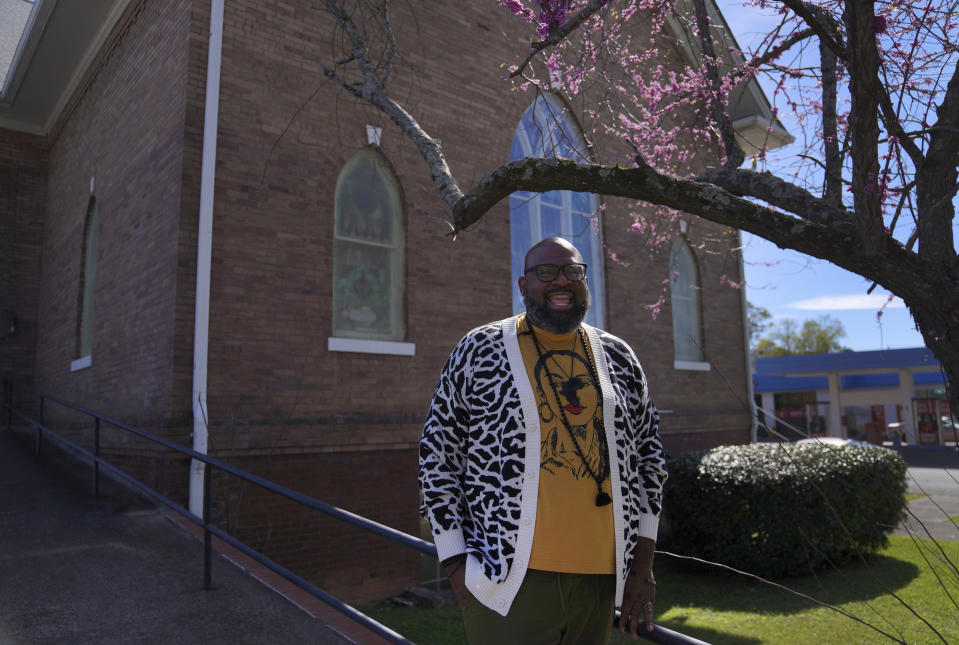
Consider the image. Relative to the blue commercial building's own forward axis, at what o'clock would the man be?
The man is roughly at 12 o'clock from the blue commercial building.

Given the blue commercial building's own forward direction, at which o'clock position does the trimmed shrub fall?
The trimmed shrub is roughly at 12 o'clock from the blue commercial building.

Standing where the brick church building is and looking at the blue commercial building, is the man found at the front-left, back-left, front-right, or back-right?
back-right

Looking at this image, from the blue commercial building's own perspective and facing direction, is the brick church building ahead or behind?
ahead
